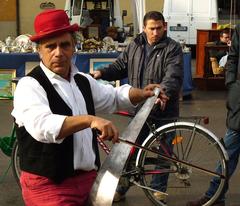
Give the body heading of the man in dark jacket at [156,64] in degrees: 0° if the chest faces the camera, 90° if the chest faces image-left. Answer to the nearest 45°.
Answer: approximately 45°

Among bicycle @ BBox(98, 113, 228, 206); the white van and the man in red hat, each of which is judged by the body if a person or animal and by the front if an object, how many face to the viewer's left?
1
